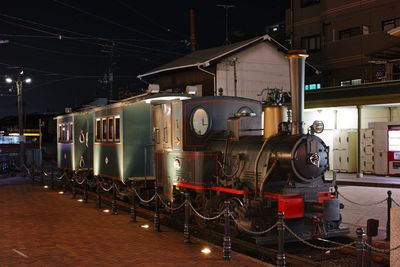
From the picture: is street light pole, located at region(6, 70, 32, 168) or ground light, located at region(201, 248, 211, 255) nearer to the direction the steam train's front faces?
the ground light

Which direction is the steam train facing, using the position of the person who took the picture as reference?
facing the viewer and to the right of the viewer

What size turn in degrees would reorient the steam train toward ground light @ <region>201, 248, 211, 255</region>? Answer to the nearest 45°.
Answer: approximately 45° to its right

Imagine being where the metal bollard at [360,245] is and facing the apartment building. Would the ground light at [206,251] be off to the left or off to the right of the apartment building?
left

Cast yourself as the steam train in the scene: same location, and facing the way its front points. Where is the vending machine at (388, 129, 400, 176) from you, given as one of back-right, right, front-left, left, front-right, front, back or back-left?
left

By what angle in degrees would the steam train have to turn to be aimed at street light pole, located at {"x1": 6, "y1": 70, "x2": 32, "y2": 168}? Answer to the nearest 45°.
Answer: approximately 180°

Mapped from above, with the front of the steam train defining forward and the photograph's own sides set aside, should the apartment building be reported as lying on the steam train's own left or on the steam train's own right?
on the steam train's own left

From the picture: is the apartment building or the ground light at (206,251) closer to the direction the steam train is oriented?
the ground light

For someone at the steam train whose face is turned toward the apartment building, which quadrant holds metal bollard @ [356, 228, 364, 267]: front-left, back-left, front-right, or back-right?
back-right

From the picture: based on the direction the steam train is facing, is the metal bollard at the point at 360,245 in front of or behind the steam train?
in front
